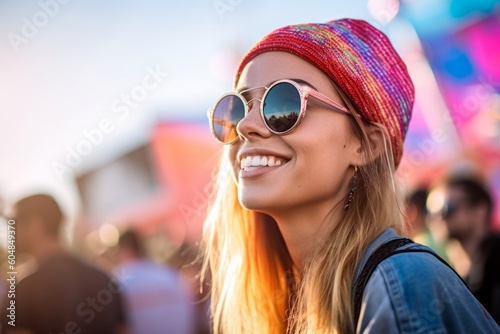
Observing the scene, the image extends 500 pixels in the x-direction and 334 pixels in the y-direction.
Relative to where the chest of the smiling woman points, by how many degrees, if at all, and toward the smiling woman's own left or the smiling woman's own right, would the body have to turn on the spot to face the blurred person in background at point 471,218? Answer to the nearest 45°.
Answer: approximately 135° to the smiling woman's own right

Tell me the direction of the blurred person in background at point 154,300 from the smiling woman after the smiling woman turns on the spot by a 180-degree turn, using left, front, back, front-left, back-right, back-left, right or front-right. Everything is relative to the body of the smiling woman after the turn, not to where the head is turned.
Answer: left

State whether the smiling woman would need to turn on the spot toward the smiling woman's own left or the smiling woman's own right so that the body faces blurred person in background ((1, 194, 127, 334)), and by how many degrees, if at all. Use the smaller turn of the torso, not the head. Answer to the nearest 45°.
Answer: approximately 90° to the smiling woman's own right

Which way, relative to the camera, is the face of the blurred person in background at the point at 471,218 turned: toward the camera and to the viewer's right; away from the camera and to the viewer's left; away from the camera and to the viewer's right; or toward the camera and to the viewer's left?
toward the camera and to the viewer's left
